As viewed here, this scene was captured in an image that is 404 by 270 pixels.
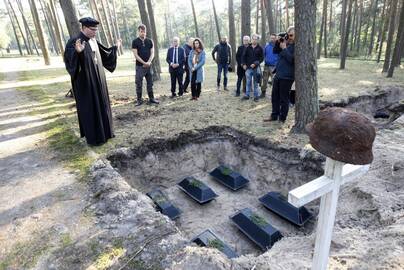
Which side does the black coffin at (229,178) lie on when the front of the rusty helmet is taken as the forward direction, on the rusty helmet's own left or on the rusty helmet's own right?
on the rusty helmet's own right

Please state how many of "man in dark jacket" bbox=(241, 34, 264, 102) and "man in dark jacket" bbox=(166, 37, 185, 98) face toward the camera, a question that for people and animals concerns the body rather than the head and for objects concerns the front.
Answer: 2

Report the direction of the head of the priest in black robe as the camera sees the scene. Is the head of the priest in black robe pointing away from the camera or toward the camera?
toward the camera

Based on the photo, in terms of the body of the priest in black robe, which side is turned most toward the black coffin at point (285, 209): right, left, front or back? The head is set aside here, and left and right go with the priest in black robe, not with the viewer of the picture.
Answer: front

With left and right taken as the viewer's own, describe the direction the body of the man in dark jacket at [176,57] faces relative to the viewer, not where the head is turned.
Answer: facing the viewer

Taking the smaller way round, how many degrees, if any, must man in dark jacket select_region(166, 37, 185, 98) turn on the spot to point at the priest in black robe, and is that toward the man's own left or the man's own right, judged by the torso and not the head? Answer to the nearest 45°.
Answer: approximately 45° to the man's own right

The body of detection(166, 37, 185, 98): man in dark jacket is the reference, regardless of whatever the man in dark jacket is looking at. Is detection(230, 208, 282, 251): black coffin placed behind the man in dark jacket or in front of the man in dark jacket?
in front

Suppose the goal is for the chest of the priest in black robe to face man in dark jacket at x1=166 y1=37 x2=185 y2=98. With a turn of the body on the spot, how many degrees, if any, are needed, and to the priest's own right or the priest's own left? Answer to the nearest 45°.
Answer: approximately 90° to the priest's own left

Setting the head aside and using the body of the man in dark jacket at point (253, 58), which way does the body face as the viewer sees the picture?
toward the camera

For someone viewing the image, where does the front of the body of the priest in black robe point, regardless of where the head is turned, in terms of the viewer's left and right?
facing the viewer and to the right of the viewer

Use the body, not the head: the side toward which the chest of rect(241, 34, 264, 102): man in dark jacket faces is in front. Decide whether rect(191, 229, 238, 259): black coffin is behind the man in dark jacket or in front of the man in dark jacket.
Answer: in front
